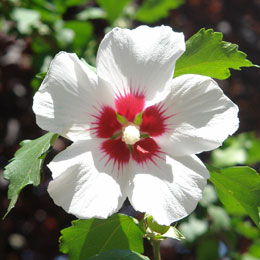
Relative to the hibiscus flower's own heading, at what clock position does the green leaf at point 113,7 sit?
The green leaf is roughly at 6 o'clock from the hibiscus flower.

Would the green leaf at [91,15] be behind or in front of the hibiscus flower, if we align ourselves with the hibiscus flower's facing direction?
behind

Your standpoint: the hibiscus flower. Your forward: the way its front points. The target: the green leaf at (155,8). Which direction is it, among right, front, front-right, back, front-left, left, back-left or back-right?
back

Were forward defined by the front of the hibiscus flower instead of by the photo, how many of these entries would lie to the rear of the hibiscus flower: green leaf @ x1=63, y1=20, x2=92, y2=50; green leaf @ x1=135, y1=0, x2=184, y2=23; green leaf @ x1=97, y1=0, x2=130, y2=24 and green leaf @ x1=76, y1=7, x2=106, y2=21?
4

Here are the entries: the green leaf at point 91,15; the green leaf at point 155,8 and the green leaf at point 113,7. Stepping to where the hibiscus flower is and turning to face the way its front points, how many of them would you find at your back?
3

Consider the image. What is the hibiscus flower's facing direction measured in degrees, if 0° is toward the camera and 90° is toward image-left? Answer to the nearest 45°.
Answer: approximately 0°

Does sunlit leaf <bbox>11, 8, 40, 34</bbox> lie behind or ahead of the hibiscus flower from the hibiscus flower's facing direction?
behind
